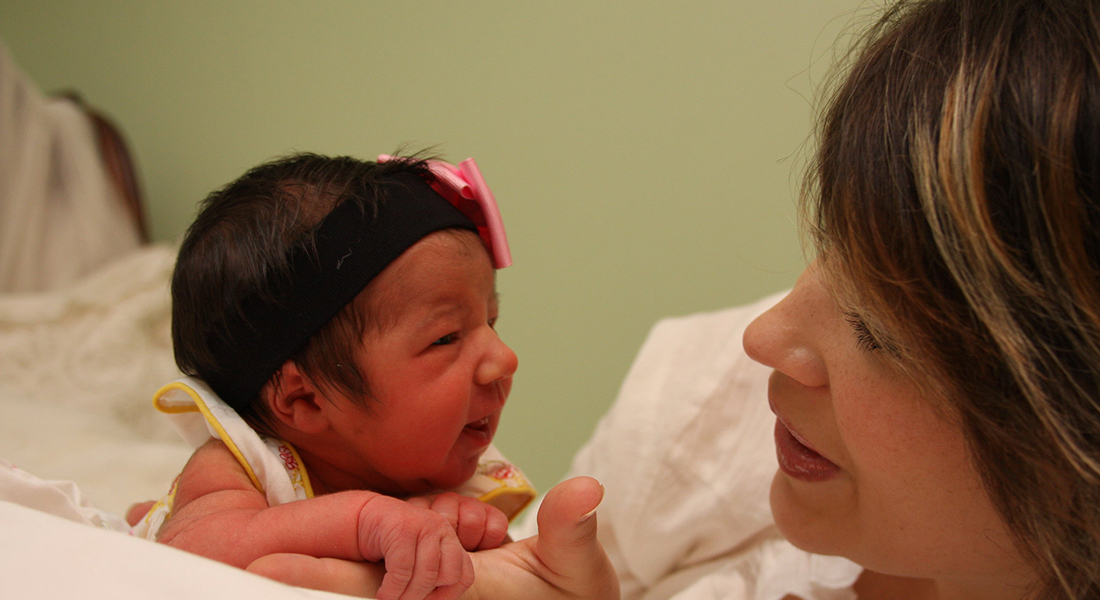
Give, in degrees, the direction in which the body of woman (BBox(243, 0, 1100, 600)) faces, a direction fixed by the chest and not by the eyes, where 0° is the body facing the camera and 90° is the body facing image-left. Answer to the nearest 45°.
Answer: approximately 90°

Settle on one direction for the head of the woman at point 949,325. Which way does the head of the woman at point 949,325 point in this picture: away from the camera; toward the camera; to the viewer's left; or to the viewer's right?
to the viewer's left
